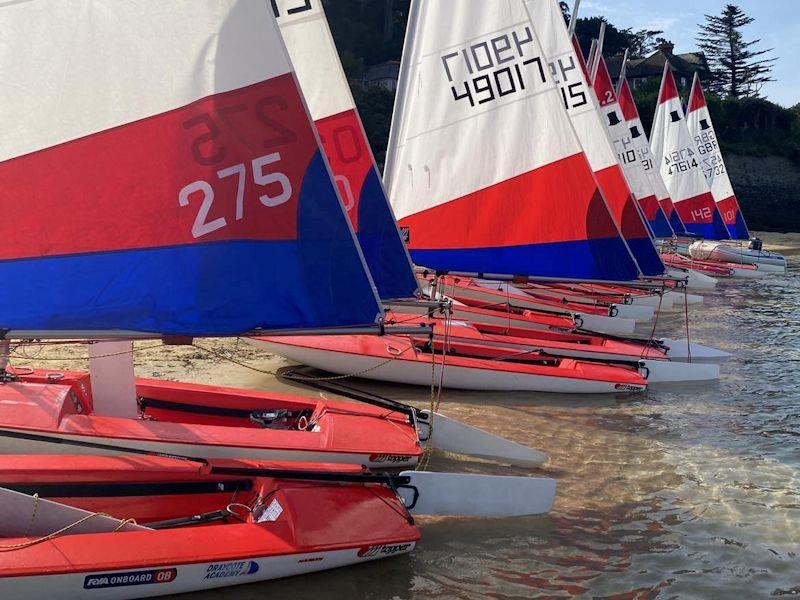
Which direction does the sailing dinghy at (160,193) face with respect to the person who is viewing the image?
facing to the left of the viewer

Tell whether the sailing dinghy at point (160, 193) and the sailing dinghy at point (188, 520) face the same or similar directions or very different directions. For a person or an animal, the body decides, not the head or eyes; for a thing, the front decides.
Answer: same or similar directions

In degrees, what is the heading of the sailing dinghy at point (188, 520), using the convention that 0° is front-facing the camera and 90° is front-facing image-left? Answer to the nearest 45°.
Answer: approximately 90°
